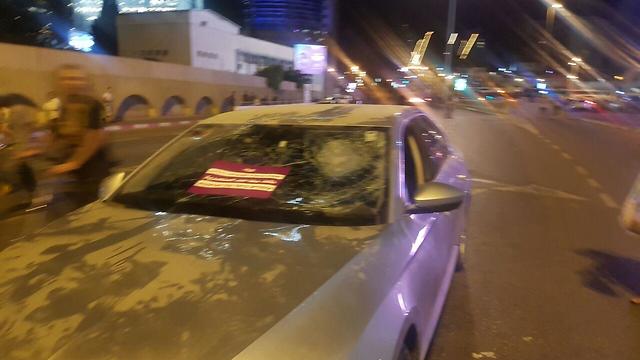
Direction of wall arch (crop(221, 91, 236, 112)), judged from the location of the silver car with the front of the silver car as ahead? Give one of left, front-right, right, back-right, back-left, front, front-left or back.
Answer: back-right

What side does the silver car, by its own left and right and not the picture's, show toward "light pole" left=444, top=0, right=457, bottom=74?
back

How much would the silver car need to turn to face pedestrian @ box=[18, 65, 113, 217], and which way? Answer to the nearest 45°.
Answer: approximately 90° to its right

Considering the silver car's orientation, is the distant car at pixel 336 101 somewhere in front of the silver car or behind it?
behind

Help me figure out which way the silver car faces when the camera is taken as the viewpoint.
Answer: facing the viewer and to the left of the viewer
